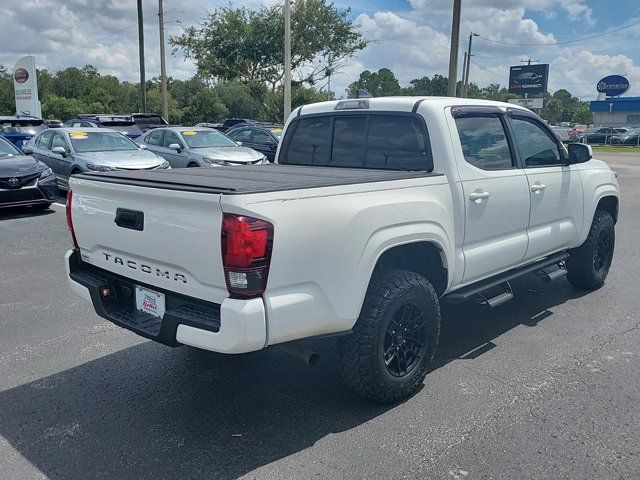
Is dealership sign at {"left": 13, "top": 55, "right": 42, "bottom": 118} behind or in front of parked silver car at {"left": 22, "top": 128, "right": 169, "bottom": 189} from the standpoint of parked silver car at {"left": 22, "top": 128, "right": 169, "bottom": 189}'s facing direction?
behind

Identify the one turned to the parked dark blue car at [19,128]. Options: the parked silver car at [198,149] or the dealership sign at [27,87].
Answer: the dealership sign

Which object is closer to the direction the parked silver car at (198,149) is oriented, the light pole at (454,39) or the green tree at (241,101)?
the light pole

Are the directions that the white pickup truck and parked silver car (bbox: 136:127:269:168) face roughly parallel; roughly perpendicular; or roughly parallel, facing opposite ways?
roughly perpendicular

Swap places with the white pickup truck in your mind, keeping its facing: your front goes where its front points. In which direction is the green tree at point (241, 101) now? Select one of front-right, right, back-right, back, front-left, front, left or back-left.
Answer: front-left

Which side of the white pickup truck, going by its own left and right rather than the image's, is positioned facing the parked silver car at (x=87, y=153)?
left

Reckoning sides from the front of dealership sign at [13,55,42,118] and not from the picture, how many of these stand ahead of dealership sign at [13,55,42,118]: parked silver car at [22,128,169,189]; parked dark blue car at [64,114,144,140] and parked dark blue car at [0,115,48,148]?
3

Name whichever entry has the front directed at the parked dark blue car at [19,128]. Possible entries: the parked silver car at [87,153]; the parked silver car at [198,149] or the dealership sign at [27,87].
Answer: the dealership sign

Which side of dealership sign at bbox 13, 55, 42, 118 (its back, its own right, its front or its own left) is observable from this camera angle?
front

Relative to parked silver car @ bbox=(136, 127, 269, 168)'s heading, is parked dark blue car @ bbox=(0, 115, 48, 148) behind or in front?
behind

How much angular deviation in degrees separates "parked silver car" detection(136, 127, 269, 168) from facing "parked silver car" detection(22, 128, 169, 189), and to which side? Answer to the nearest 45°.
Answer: approximately 90° to its right

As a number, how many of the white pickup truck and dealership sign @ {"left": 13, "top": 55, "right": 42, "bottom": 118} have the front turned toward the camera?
1

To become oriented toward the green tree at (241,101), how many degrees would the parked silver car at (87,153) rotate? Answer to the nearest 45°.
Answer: approximately 135° to its left

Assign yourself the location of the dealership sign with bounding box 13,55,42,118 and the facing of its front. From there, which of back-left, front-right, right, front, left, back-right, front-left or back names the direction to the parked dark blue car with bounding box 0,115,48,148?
front

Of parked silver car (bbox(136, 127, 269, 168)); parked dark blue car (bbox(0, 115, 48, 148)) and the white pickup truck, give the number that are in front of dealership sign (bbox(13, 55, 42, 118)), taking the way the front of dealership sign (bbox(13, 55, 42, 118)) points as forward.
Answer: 3
